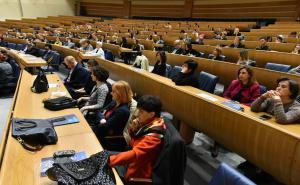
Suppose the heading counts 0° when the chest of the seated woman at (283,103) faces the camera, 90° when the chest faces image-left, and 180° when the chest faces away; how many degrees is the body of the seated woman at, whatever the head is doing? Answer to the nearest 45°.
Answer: approximately 45°

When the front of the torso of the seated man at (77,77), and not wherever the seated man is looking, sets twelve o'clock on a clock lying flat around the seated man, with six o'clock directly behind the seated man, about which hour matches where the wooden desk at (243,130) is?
The wooden desk is roughly at 8 o'clock from the seated man.

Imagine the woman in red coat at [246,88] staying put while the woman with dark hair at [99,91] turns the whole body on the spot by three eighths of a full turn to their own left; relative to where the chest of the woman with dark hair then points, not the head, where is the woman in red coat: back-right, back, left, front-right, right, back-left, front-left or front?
front-left

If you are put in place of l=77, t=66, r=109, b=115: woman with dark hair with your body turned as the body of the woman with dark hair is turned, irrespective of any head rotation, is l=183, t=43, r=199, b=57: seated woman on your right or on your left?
on your right

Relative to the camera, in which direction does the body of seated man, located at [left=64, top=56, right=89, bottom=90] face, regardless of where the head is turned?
to the viewer's left

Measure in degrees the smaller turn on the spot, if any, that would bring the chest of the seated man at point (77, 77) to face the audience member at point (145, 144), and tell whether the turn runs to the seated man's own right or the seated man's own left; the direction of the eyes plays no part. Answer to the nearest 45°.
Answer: approximately 90° to the seated man's own left
